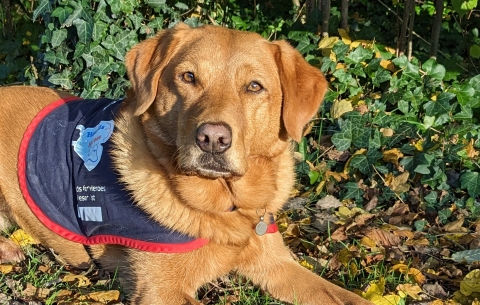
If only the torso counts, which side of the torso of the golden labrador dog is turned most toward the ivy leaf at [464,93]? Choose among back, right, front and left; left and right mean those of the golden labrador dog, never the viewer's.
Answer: left

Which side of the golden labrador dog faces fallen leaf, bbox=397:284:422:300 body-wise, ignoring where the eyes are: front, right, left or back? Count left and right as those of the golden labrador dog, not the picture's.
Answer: front

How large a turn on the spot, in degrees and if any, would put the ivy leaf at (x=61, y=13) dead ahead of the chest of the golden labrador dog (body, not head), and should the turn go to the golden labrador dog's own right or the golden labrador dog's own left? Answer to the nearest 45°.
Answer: approximately 180°

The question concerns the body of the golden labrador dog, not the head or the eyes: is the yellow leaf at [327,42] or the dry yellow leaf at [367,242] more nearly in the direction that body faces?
the dry yellow leaf

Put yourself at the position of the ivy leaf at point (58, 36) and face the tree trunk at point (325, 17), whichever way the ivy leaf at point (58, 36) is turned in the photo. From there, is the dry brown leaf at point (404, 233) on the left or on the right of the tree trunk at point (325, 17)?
right

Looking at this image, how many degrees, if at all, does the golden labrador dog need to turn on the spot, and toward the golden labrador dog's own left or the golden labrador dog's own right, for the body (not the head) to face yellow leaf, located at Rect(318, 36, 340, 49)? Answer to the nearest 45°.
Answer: approximately 90° to the golden labrador dog's own left

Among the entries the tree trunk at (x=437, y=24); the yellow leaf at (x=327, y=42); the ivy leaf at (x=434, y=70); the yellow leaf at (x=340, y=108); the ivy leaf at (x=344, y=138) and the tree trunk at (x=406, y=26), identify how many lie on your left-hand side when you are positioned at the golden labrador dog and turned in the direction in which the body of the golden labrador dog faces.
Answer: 6

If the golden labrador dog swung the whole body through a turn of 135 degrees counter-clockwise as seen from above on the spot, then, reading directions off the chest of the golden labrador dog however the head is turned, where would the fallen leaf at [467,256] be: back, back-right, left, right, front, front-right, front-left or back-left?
right

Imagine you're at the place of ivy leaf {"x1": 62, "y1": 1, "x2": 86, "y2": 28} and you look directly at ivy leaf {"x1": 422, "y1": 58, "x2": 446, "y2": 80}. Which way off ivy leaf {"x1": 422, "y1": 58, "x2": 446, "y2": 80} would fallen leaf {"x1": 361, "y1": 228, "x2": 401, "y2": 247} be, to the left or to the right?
right

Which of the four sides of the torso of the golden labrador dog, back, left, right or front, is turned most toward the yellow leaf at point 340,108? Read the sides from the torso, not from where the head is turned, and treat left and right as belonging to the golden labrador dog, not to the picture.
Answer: left

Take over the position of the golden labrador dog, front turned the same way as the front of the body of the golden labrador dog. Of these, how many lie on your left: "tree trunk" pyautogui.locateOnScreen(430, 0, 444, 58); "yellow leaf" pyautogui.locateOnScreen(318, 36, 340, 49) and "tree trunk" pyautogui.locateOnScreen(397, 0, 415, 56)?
3

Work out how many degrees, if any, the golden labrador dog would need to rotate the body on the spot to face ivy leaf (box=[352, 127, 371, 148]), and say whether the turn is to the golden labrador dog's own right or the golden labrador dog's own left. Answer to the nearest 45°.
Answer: approximately 90° to the golden labrador dog's own left

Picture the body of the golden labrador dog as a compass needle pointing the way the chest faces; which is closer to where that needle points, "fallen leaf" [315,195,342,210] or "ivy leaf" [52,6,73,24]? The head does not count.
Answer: the fallen leaf

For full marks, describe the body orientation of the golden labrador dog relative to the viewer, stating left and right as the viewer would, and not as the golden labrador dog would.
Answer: facing the viewer and to the right of the viewer

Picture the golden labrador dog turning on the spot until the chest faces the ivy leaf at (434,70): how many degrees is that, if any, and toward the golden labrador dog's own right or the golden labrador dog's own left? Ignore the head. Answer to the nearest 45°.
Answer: approximately 90° to the golden labrador dog's own left
